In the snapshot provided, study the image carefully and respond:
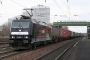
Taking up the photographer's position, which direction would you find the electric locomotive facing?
facing the viewer and to the left of the viewer
